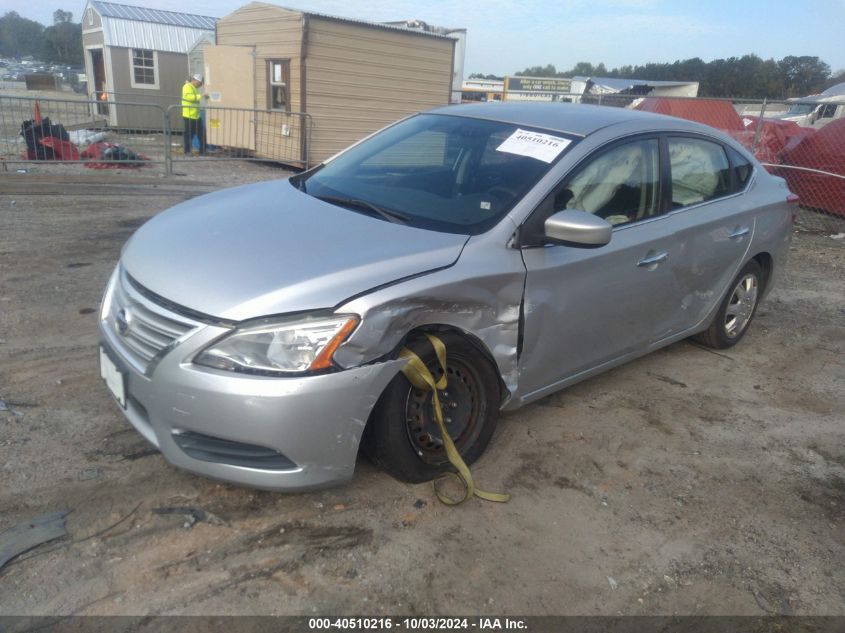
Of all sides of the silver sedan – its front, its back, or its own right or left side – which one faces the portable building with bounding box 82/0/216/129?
right

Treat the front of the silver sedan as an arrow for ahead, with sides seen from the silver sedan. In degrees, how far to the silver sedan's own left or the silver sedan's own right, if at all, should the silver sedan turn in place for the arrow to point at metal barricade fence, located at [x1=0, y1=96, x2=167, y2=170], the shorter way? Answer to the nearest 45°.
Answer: approximately 90° to the silver sedan's own right

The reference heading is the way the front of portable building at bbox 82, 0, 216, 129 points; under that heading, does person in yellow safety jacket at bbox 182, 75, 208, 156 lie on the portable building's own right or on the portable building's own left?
on the portable building's own left

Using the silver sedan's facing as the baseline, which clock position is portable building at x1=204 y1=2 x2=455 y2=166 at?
The portable building is roughly at 4 o'clock from the silver sedan.

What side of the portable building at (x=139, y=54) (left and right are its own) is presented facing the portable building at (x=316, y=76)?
left

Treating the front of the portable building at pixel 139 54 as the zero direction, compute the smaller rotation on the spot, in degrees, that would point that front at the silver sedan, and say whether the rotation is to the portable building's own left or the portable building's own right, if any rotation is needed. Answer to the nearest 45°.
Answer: approximately 45° to the portable building's own left

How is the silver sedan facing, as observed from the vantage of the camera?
facing the viewer and to the left of the viewer

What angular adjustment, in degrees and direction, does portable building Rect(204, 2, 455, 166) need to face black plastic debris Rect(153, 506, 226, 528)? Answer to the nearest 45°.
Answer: approximately 45° to its left

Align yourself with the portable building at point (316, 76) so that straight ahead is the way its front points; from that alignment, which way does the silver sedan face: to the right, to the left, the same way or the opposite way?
the same way

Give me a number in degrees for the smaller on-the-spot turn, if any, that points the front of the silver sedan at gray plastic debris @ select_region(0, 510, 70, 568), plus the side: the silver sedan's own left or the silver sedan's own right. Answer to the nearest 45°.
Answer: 0° — it already faces it

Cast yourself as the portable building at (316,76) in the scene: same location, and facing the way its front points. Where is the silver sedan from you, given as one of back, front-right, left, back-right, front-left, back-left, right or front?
front-left

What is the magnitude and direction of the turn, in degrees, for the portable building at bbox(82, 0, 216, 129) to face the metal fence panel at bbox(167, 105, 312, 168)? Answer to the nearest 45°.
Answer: approximately 45° to its left

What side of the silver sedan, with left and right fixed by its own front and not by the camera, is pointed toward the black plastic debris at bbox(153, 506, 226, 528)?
front

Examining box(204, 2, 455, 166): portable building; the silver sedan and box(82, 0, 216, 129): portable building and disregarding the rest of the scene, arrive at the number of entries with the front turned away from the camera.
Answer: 0

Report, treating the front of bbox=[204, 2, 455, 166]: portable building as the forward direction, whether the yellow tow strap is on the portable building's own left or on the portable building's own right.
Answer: on the portable building's own left

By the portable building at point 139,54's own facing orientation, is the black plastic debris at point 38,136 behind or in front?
in front
